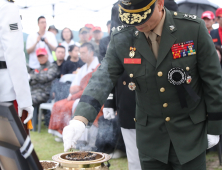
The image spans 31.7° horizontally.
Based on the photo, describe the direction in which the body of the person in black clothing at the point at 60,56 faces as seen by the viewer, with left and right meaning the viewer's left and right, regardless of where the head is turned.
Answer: facing the viewer

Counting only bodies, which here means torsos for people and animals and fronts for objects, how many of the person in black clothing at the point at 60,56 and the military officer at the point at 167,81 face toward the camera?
2

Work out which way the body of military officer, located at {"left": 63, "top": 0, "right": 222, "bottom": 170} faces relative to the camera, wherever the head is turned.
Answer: toward the camera

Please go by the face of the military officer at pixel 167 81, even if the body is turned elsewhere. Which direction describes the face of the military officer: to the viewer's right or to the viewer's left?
to the viewer's left

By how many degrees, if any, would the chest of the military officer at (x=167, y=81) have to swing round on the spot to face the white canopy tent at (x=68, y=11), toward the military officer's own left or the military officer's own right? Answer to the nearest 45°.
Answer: approximately 135° to the military officer's own right

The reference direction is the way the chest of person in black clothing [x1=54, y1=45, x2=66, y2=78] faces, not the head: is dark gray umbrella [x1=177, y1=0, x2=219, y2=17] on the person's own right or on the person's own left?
on the person's own left

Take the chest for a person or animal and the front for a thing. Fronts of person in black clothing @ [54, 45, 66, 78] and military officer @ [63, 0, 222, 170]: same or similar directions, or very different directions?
same or similar directions
